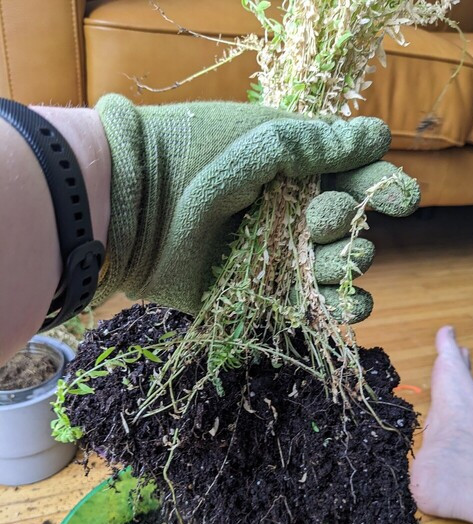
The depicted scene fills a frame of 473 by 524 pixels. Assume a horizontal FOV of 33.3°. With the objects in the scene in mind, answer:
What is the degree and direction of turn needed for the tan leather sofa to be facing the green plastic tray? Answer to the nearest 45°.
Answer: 0° — it already faces it

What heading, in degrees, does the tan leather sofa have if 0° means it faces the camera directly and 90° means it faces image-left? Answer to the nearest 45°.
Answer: approximately 0°

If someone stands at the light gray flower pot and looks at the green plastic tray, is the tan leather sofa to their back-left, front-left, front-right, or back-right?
back-left

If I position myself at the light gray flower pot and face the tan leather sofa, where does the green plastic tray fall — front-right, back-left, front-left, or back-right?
back-right
